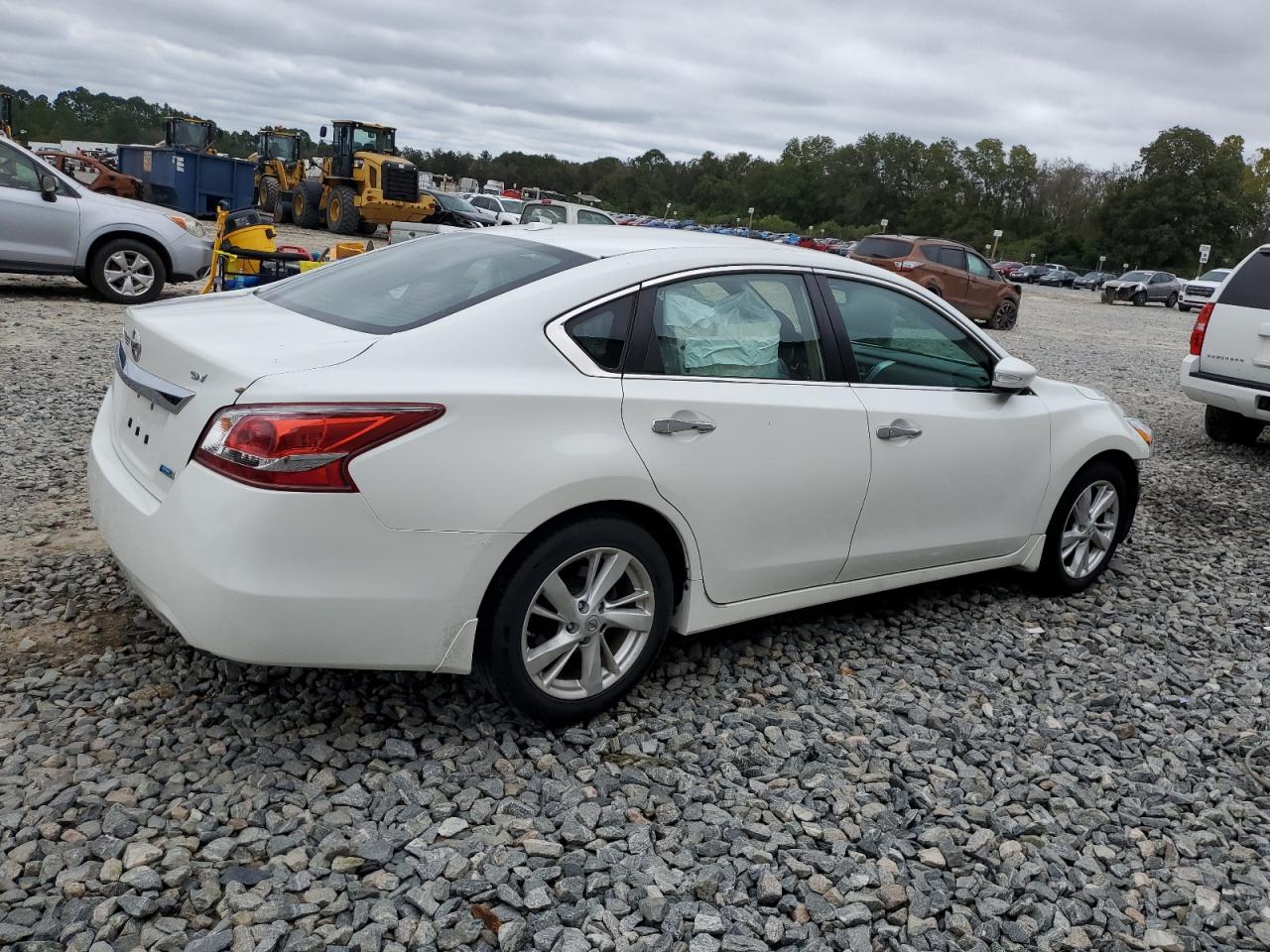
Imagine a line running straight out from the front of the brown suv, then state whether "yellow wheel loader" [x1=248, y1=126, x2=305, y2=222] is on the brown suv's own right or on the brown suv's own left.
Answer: on the brown suv's own left

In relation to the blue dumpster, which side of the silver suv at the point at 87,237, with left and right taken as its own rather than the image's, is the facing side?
left

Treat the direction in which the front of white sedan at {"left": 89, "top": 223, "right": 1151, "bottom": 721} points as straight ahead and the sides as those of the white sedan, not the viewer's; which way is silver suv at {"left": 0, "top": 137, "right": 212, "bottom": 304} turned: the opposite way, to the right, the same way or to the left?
the same way

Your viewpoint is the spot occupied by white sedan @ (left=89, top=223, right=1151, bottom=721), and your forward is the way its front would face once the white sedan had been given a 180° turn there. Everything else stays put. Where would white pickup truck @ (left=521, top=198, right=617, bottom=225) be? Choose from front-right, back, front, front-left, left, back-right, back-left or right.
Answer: back-right

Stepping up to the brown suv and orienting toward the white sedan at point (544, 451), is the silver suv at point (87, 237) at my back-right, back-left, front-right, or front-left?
front-right

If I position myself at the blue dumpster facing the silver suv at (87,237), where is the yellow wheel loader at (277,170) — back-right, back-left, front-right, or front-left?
back-left

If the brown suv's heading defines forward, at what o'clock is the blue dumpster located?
The blue dumpster is roughly at 8 o'clock from the brown suv.

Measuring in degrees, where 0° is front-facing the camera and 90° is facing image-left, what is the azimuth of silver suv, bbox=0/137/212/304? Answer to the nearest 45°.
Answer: approximately 270°

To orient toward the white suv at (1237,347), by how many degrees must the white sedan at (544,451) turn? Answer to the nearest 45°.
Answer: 0° — it already faces it

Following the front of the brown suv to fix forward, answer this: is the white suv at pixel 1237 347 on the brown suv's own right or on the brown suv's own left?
on the brown suv's own right

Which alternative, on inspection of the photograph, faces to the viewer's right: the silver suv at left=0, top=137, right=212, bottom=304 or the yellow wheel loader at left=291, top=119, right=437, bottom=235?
the silver suv

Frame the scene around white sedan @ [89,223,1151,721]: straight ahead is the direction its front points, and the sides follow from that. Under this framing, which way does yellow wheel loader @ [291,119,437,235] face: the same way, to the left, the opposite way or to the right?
to the left

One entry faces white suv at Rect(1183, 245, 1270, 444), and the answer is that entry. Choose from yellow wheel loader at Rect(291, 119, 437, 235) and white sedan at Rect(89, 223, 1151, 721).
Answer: the white sedan

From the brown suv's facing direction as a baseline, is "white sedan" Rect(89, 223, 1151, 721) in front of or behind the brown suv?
behind

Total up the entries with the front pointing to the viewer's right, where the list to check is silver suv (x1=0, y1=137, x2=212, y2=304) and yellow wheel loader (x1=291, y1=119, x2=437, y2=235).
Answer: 1

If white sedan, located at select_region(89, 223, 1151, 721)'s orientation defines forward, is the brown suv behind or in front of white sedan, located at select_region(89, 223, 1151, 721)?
in front

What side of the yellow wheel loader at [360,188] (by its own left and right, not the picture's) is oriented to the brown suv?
back

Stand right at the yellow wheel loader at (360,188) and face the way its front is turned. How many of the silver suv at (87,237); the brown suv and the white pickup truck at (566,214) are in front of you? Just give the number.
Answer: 0
